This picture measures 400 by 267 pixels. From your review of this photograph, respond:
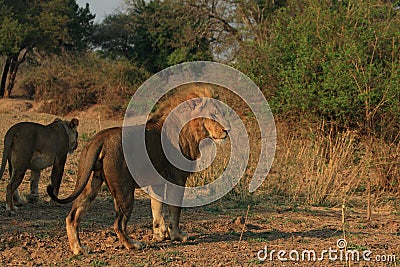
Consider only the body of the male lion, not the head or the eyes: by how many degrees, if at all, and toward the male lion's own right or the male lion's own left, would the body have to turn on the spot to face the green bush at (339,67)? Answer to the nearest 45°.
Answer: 0° — it already faces it

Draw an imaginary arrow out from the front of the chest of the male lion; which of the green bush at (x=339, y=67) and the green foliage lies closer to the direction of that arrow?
the green bush

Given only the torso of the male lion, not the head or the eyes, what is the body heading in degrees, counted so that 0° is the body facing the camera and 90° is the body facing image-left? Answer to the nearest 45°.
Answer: approximately 225°
